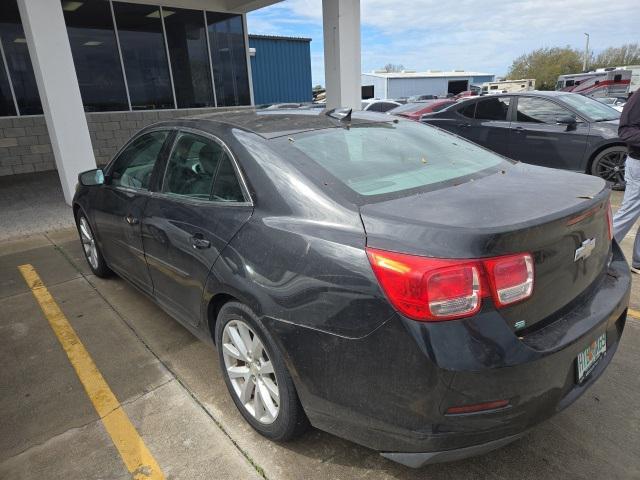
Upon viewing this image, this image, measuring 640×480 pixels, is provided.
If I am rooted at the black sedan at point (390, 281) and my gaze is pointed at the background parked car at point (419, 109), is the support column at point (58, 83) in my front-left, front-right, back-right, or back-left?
front-left

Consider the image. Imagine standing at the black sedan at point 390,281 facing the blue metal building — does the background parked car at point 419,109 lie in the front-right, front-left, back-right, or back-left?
front-right

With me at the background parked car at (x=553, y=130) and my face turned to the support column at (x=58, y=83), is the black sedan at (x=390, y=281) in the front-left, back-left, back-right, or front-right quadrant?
front-left

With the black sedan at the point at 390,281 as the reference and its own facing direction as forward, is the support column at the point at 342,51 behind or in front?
in front

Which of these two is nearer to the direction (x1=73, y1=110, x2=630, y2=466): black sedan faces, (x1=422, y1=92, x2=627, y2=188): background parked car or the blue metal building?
the blue metal building

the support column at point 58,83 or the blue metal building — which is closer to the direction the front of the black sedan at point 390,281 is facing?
the support column

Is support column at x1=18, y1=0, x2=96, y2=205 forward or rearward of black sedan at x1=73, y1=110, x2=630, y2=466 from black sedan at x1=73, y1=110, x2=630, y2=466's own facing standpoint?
forward

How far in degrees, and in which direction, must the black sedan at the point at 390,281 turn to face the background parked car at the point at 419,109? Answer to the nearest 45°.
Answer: approximately 45° to its right

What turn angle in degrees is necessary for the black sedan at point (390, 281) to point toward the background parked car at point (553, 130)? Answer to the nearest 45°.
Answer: approximately 90° to its right

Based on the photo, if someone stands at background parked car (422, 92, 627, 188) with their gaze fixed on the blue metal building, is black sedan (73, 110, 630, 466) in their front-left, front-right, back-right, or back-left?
back-left

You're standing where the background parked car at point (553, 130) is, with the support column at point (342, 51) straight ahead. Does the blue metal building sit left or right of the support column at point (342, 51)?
right

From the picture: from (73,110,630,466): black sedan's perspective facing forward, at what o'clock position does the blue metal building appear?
The blue metal building is roughly at 1 o'clock from the black sedan.

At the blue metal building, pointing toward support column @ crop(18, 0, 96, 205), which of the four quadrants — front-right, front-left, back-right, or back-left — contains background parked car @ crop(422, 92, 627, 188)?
front-left

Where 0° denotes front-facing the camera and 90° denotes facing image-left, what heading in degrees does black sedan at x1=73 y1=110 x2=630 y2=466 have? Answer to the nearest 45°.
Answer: approximately 135°
